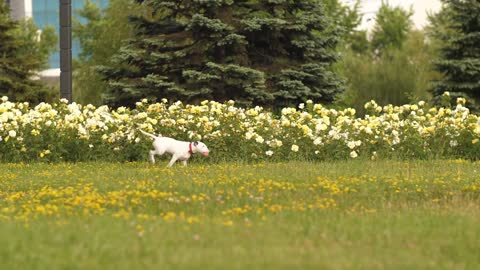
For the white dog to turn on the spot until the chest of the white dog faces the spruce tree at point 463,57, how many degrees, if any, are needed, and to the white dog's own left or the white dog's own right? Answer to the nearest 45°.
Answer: approximately 45° to the white dog's own left

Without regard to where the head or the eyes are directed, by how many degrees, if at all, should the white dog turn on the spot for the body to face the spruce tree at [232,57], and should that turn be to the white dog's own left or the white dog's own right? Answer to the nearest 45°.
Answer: approximately 90° to the white dog's own left

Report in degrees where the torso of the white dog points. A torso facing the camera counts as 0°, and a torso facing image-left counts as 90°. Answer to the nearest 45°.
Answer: approximately 270°

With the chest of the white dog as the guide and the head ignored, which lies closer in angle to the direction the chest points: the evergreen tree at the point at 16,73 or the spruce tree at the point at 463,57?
the spruce tree
